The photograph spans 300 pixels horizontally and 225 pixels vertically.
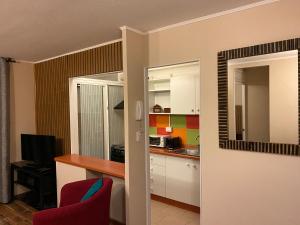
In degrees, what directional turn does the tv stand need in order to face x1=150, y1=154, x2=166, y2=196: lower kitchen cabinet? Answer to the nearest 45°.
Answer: approximately 135° to its left

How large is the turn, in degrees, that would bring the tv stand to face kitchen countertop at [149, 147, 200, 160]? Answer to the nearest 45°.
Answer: approximately 90° to its left

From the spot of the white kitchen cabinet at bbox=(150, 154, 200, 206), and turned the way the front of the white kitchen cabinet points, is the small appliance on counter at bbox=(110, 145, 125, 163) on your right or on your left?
on your right

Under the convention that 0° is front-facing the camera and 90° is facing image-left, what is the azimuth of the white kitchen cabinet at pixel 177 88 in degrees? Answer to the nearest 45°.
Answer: approximately 45°

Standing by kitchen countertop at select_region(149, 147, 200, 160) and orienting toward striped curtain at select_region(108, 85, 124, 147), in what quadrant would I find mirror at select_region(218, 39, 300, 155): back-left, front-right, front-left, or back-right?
back-left

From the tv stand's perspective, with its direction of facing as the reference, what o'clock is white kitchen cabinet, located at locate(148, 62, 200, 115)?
The white kitchen cabinet is roughly at 8 o'clock from the tv stand.
